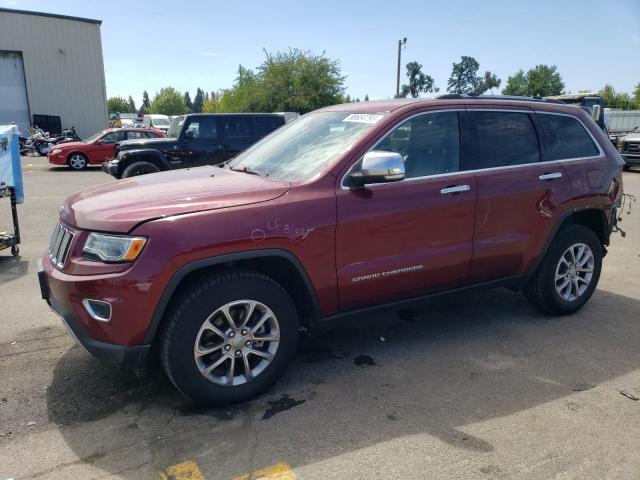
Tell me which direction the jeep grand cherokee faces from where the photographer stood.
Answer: facing the viewer and to the left of the viewer

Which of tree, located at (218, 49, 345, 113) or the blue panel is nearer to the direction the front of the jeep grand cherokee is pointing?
the blue panel

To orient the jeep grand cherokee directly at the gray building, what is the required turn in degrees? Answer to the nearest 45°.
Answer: approximately 90° to its right

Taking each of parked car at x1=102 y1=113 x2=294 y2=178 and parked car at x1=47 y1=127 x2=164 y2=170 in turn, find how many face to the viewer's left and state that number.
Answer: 2

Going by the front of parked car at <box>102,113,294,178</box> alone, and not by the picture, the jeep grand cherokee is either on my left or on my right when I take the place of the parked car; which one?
on my left

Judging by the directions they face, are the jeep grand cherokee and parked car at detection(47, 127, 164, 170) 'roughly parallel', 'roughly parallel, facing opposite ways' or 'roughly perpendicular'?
roughly parallel

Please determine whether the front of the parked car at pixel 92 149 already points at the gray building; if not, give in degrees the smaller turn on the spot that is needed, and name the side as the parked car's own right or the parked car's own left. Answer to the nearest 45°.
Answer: approximately 90° to the parked car's own right

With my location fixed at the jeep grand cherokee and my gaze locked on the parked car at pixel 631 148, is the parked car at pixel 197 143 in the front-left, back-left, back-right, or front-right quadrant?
front-left

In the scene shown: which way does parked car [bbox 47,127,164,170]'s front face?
to the viewer's left

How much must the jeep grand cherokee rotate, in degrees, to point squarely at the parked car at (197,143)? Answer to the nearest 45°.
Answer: approximately 135° to its right

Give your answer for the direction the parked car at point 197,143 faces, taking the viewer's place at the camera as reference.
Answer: facing to the left of the viewer

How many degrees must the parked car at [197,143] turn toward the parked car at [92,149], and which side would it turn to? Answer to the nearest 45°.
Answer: approximately 45° to its right
